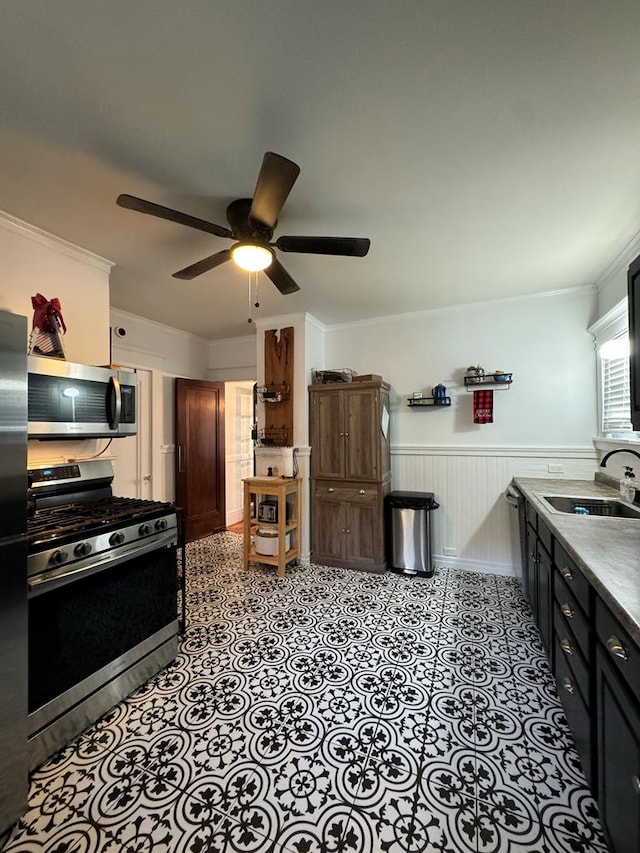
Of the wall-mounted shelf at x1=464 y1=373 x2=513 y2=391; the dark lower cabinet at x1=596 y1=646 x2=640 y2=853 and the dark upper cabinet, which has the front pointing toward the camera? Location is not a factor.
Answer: the wall-mounted shelf

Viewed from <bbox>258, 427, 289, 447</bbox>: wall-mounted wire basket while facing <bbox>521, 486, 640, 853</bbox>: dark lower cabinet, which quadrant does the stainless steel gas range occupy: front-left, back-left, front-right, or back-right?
front-right

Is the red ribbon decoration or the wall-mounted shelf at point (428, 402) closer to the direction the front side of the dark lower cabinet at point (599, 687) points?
the red ribbon decoration

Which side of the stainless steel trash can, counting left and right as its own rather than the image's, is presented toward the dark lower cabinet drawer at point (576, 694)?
front

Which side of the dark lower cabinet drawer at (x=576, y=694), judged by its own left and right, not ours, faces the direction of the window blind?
right

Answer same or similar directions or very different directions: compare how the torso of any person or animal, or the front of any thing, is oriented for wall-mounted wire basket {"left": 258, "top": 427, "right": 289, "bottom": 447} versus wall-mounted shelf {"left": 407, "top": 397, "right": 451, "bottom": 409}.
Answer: same or similar directions

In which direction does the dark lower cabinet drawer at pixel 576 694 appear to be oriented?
to the viewer's left

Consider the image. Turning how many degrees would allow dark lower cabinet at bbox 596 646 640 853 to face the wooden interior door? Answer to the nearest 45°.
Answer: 0° — it already faces it

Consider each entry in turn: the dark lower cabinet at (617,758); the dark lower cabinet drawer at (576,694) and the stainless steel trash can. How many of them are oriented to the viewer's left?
2

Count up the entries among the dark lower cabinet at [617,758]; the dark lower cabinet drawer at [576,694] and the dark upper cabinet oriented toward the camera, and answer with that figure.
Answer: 0

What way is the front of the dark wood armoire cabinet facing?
toward the camera

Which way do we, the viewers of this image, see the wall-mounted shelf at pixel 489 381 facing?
facing the viewer

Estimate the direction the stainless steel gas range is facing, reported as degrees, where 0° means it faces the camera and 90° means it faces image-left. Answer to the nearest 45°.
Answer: approximately 315°

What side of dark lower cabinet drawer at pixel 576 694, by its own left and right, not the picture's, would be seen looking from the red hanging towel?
right

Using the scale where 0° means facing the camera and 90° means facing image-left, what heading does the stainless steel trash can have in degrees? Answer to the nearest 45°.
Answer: approximately 0°

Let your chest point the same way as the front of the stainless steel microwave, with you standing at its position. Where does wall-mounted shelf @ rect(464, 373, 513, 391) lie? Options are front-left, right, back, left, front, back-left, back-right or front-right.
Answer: front-left

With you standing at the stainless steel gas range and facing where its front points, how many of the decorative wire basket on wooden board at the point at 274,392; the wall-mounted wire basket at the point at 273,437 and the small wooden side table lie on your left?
3

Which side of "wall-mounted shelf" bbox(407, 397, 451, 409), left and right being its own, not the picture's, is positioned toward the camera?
front

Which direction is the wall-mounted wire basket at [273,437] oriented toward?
toward the camera

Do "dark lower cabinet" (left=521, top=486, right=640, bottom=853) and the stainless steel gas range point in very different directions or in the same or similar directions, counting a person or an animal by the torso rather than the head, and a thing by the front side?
very different directions

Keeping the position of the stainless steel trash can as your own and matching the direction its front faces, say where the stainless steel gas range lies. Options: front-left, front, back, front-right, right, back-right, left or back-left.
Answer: front-right

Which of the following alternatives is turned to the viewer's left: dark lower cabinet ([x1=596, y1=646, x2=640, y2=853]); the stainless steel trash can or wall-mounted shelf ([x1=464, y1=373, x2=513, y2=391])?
the dark lower cabinet
